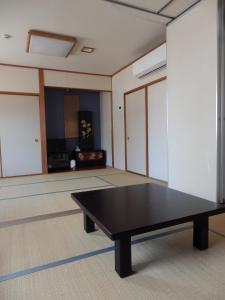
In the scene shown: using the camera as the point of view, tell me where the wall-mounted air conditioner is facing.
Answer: facing the viewer and to the left of the viewer

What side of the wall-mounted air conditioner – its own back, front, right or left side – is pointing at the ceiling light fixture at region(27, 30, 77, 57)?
front

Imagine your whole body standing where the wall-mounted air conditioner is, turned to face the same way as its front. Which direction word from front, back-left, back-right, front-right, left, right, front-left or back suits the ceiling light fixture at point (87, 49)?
front-right

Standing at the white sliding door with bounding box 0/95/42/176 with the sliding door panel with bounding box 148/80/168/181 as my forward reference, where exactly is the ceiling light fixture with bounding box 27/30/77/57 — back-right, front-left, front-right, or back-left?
front-right
